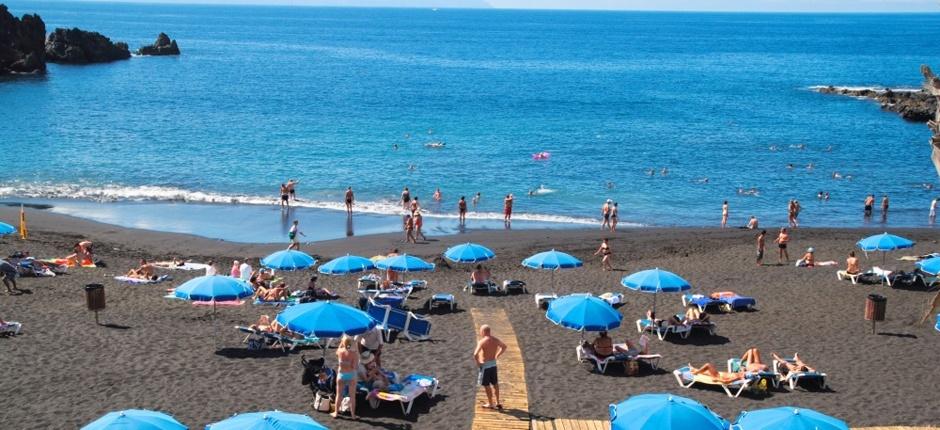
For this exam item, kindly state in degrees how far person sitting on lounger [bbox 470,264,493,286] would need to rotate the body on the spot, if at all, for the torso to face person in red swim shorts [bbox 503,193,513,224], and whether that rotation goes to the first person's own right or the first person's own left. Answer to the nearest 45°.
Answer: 0° — they already face them

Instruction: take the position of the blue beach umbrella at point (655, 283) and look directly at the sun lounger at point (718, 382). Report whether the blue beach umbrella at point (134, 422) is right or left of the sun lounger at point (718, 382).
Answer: right

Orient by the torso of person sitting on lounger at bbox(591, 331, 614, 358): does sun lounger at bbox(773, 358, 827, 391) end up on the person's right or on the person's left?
on the person's right

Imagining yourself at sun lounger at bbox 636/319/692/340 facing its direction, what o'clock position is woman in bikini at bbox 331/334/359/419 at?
The woman in bikini is roughly at 4 o'clock from the sun lounger.

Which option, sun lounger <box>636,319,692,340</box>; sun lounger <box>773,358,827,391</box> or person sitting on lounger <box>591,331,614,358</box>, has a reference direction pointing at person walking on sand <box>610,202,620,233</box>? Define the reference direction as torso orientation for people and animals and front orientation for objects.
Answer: the person sitting on lounger

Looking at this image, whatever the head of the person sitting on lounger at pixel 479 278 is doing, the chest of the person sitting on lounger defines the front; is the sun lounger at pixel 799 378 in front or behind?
behind

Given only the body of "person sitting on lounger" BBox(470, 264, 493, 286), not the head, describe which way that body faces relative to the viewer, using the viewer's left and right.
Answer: facing away from the viewer

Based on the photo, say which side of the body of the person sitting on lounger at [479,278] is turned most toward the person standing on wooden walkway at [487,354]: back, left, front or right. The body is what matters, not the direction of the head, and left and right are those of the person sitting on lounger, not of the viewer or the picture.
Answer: back

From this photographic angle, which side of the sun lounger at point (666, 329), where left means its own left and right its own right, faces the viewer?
right
